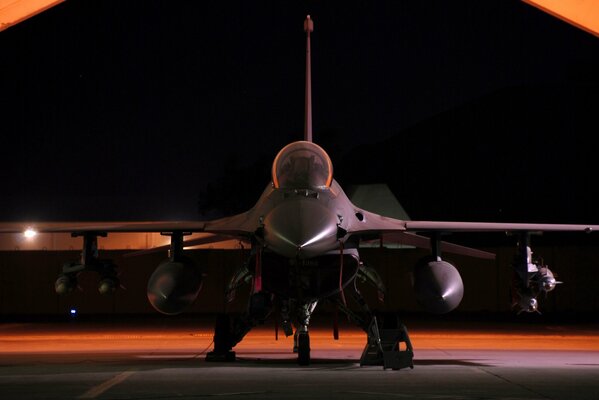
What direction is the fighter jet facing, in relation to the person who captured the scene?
facing the viewer
